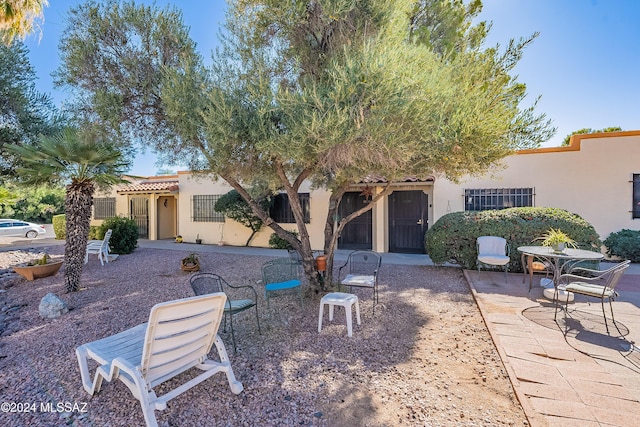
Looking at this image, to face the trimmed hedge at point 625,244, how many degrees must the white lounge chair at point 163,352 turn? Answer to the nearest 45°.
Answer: approximately 135° to its right

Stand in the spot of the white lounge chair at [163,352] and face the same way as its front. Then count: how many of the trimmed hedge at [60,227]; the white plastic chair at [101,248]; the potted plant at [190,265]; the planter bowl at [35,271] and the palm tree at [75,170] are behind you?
0

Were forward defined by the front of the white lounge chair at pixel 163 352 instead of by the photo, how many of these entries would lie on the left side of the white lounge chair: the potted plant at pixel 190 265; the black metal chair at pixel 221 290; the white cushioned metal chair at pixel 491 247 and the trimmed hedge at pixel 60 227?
0

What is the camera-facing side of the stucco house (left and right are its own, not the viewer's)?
front

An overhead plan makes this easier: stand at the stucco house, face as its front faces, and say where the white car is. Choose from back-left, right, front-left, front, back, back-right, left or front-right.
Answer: right

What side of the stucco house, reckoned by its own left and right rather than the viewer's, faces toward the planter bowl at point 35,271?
front

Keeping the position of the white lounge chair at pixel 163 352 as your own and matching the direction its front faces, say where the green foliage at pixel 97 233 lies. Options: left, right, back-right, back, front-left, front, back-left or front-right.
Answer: front-right

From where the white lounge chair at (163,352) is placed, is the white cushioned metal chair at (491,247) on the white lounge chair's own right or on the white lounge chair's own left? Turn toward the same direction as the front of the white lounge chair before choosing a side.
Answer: on the white lounge chair's own right

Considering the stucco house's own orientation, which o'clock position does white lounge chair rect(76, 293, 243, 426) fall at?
The white lounge chair is roughly at 1 o'clock from the stucco house.

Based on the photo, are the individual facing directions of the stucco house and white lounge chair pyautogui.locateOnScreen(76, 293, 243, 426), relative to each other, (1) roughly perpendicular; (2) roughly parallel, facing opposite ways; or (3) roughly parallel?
roughly perpendicular

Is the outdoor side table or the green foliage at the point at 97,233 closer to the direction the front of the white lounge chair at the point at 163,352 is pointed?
the green foliage

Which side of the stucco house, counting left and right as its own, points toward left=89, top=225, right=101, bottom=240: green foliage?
right

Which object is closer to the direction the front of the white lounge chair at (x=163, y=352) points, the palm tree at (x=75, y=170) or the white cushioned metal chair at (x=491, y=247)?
the palm tree

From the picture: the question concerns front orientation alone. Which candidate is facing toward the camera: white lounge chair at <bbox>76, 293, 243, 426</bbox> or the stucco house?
the stucco house
